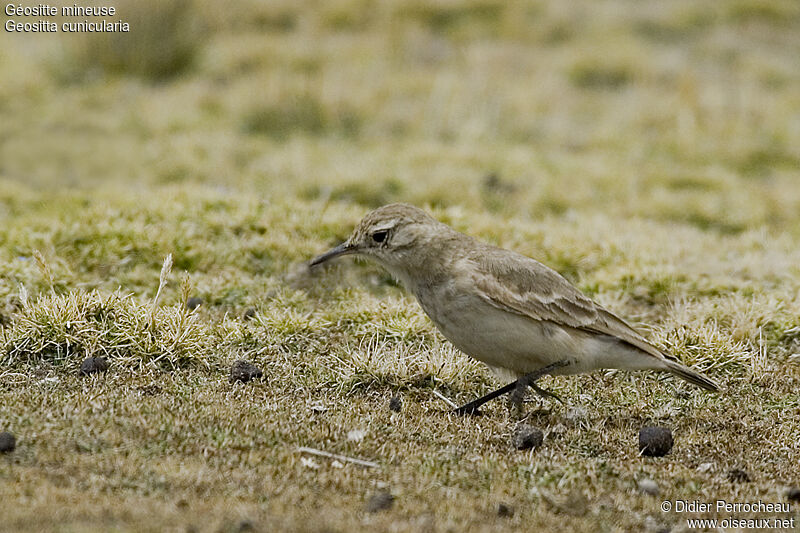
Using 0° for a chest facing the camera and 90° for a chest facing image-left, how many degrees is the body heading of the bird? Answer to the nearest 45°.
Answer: approximately 90°

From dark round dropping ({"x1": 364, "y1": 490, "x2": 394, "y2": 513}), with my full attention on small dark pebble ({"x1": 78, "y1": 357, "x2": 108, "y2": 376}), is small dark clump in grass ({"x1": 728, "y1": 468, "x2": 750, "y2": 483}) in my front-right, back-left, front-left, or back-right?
back-right

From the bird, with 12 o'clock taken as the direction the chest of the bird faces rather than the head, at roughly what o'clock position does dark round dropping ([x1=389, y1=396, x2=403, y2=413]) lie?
The dark round dropping is roughly at 11 o'clock from the bird.

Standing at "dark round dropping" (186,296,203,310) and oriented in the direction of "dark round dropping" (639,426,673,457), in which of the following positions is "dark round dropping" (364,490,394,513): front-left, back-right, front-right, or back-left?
front-right

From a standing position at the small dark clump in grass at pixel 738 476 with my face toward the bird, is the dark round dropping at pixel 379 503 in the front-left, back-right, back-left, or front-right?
front-left

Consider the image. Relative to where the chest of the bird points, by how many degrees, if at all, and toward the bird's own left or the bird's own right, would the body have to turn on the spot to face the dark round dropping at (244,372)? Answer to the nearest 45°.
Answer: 0° — it already faces it

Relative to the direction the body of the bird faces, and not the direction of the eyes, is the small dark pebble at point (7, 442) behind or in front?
in front

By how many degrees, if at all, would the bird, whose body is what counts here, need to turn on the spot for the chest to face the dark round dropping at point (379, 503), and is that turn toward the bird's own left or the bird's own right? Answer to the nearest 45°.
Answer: approximately 90° to the bird's own left

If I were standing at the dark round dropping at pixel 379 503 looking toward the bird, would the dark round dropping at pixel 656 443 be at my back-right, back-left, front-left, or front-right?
front-right

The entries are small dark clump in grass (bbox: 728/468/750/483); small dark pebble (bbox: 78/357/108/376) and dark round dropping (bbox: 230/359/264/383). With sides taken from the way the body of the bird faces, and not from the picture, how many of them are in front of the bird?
2

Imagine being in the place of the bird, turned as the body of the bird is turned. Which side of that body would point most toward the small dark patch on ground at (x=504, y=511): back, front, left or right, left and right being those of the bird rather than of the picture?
left

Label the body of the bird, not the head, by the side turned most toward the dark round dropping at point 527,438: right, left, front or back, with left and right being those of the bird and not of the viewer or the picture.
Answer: left

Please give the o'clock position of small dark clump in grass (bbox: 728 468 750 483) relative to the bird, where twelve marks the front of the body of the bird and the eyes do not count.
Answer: The small dark clump in grass is roughly at 7 o'clock from the bird.

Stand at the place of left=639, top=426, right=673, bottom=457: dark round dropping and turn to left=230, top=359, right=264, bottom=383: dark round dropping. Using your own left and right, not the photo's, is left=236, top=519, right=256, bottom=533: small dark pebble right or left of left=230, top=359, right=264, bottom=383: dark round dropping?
left
